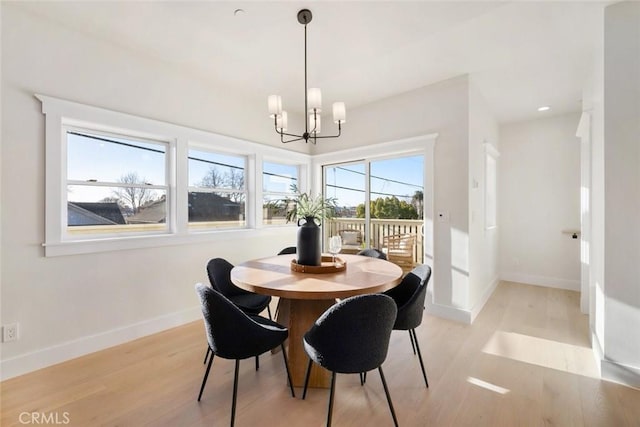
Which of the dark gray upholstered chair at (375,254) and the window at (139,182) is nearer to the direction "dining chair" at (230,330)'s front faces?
the dark gray upholstered chair

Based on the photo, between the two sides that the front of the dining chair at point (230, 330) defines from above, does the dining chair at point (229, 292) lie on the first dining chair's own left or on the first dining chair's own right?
on the first dining chair's own left

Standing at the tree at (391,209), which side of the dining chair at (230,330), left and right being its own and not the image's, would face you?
front

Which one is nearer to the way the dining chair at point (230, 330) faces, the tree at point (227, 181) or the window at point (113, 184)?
the tree

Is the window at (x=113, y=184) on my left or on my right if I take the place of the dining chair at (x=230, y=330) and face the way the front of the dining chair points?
on my left

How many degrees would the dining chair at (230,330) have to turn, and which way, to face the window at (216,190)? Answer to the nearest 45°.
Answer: approximately 45° to its left

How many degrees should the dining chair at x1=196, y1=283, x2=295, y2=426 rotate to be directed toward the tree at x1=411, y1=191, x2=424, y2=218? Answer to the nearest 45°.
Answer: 0° — it already faces it

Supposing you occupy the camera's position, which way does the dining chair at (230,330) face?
facing away from the viewer and to the right of the viewer

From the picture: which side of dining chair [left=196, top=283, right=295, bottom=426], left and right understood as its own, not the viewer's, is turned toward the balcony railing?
front

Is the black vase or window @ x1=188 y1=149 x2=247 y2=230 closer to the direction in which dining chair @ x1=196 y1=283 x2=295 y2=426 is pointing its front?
the black vase

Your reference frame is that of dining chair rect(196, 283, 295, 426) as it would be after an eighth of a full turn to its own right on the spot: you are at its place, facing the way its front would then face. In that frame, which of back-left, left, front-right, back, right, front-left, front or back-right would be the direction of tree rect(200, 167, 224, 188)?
left

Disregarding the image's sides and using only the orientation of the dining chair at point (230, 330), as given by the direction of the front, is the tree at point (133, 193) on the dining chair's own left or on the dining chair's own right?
on the dining chair's own left

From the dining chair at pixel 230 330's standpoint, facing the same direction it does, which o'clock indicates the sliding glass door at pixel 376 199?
The sliding glass door is roughly at 12 o'clock from the dining chair.

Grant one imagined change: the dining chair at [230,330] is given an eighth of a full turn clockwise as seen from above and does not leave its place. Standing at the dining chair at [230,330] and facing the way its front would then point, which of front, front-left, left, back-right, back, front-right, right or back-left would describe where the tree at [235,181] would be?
left
